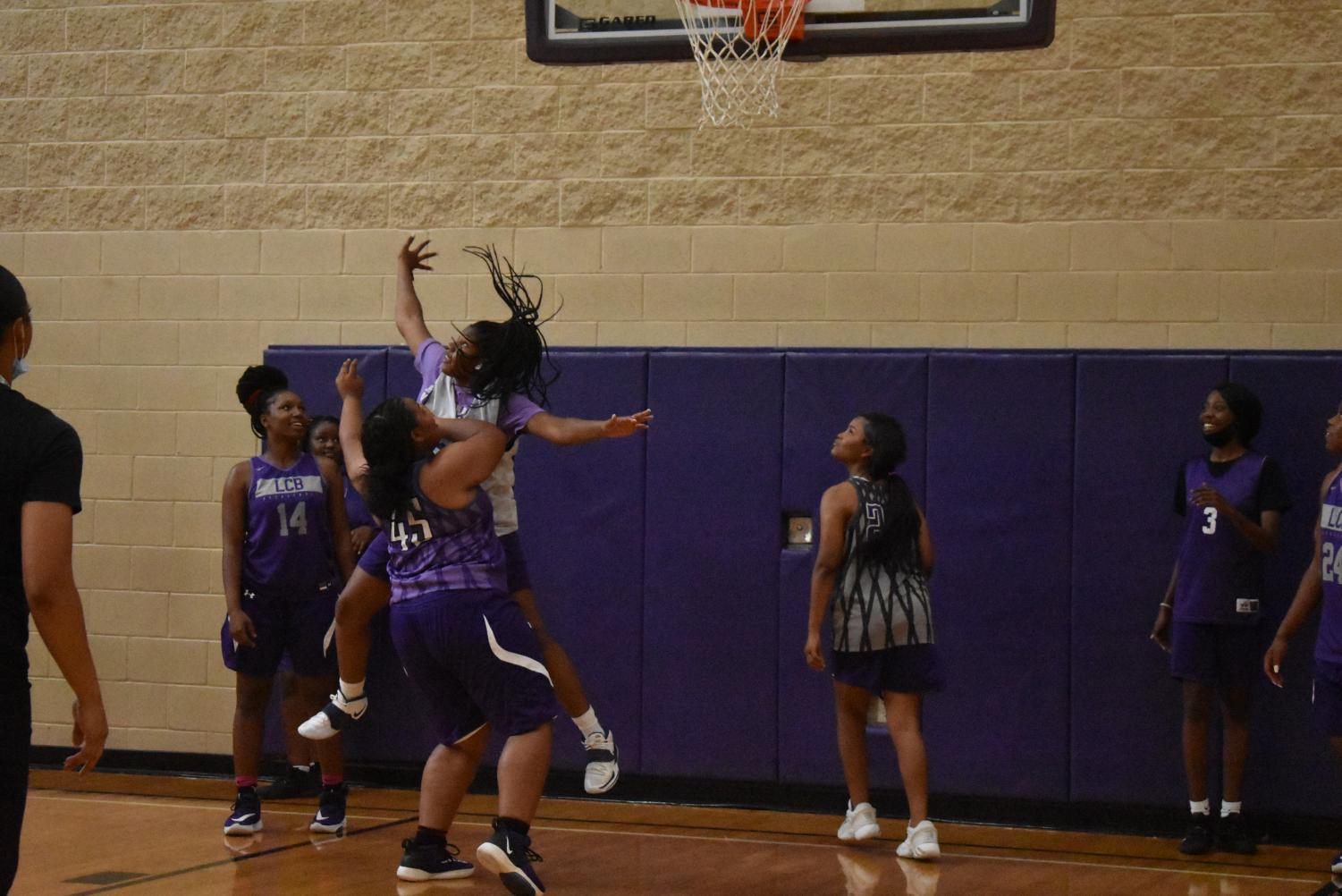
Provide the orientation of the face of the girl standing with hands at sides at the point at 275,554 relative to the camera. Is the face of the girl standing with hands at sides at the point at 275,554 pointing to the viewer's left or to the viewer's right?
to the viewer's right

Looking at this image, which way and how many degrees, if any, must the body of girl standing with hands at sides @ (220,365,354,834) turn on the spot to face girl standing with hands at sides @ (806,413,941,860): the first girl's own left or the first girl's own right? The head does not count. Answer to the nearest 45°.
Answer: approximately 45° to the first girl's own left

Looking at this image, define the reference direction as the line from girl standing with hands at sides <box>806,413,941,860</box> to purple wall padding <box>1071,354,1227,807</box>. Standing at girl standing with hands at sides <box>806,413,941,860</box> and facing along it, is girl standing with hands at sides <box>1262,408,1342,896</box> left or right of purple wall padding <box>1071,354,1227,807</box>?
right

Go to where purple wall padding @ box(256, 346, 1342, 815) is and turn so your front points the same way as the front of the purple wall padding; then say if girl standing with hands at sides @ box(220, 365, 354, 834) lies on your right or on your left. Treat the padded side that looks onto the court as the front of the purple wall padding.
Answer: on your right

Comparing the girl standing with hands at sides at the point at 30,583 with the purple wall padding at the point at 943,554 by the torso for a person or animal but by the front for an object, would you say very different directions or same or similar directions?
very different directions

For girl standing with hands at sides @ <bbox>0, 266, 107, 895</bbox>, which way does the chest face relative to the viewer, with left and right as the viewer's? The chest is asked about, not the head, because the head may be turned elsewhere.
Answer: facing away from the viewer and to the right of the viewer

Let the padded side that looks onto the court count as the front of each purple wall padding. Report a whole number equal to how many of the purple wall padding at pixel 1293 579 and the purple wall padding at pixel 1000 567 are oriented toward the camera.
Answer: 2

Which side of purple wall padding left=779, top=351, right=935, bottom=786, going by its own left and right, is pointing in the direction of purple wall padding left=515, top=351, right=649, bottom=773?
right

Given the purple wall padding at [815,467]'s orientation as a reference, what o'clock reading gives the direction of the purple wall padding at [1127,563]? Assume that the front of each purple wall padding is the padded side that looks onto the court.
the purple wall padding at [1127,563] is roughly at 9 o'clock from the purple wall padding at [815,467].

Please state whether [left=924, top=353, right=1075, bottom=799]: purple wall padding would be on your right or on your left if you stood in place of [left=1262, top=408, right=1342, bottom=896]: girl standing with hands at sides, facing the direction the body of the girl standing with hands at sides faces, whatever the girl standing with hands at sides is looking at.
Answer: on your right
